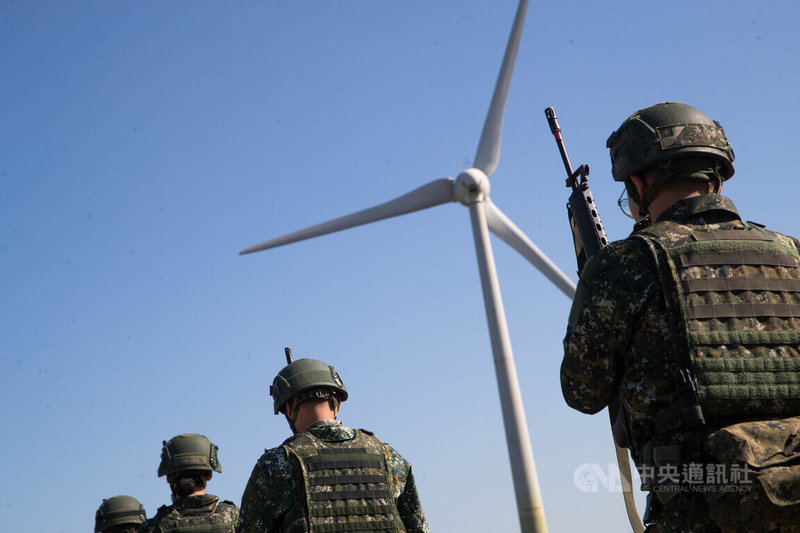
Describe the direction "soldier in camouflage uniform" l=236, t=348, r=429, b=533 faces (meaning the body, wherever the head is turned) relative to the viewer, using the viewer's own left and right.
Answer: facing away from the viewer and to the left of the viewer

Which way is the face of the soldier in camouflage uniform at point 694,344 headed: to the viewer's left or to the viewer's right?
to the viewer's left

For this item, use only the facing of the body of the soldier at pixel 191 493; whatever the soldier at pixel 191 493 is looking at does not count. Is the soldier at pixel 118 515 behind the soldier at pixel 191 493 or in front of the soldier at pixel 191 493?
in front

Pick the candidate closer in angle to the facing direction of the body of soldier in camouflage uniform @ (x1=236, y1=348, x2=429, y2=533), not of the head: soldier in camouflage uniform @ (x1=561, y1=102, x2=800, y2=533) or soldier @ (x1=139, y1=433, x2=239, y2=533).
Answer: the soldier

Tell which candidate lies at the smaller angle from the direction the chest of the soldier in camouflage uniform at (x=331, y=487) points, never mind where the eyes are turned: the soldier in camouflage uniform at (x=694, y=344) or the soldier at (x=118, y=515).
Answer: the soldier

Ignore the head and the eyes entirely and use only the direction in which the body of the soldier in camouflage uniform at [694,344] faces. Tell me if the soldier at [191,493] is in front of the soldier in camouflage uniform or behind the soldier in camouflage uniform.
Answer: in front

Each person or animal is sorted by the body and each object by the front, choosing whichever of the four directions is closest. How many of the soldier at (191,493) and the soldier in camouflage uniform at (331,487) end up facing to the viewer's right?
0

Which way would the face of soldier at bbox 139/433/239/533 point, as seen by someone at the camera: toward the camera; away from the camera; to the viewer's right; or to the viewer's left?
away from the camera

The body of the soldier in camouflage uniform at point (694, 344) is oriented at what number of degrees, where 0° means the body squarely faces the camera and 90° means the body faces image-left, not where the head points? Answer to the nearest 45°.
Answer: approximately 135°

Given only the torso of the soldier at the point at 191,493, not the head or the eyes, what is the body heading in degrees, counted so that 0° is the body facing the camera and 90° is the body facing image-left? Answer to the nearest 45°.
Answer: approximately 180°
